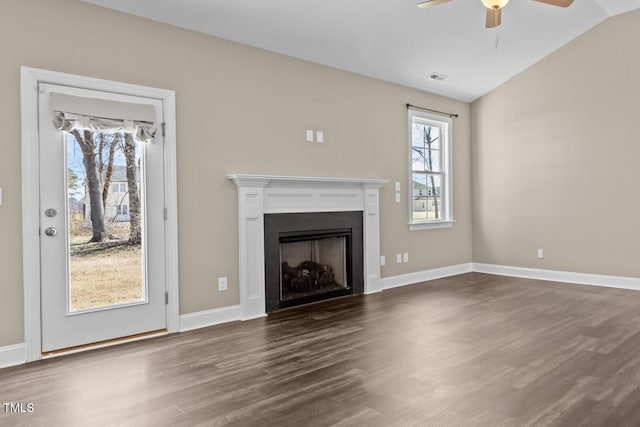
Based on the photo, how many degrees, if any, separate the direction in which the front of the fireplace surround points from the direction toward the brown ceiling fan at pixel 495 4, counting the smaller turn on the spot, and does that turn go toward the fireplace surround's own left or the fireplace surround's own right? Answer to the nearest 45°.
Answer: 0° — it already faces it

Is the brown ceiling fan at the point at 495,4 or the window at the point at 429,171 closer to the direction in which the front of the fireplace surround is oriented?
the brown ceiling fan

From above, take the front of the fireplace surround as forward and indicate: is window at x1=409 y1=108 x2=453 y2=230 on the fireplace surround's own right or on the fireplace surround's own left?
on the fireplace surround's own left

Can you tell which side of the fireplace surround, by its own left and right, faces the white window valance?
right

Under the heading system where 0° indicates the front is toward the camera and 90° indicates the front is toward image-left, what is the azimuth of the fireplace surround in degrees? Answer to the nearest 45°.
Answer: approximately 315°

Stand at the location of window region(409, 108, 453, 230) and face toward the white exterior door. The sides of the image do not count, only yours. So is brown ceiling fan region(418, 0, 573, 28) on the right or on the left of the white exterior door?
left
